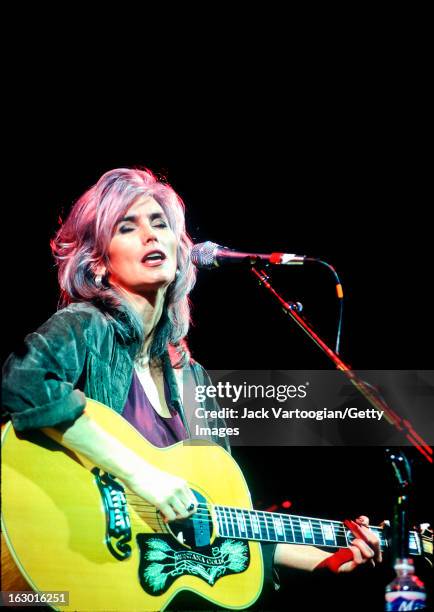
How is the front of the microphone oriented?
to the viewer's left
